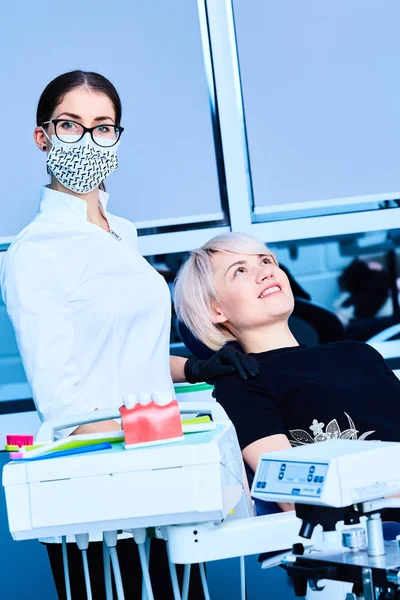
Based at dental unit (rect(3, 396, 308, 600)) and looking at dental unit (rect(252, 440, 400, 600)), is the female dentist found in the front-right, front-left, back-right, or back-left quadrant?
back-left

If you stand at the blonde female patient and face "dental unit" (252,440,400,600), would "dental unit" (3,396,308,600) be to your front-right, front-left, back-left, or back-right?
front-right

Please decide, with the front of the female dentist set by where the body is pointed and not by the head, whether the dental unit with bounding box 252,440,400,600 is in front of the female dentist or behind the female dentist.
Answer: in front

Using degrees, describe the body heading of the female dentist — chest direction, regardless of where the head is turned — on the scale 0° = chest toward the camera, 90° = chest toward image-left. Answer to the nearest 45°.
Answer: approximately 315°

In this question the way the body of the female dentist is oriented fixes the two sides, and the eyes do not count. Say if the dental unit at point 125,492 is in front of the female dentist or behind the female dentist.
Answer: in front
